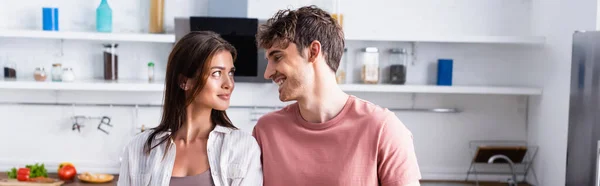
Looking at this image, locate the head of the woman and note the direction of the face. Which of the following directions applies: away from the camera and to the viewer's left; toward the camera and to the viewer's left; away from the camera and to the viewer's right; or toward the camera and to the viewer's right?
toward the camera and to the viewer's right

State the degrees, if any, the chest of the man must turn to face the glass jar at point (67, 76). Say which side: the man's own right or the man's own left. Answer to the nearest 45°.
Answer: approximately 90° to the man's own right

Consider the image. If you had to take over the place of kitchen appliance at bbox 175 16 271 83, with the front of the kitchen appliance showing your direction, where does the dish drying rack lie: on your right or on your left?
on your left

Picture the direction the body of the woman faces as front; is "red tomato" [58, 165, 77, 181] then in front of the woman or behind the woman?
behind

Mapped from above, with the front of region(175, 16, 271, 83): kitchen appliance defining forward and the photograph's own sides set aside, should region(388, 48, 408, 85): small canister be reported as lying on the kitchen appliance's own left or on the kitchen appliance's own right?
on the kitchen appliance's own left

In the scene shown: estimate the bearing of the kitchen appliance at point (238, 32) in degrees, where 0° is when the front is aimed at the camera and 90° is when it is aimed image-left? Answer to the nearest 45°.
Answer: approximately 0°

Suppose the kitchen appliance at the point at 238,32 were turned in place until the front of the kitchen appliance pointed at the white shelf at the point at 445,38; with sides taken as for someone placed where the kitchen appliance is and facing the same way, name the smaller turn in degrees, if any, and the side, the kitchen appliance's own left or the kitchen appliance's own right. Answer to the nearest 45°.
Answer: approximately 90° to the kitchen appliance's own left

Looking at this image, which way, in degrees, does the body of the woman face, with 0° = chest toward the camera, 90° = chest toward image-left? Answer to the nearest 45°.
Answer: approximately 0°

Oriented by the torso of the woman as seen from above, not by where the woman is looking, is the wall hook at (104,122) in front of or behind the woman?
behind

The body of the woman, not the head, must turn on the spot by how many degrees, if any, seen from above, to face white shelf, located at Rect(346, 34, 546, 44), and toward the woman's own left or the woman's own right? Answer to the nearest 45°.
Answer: approximately 135° to the woman's own left

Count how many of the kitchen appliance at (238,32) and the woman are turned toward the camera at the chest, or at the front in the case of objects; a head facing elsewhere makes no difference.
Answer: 2
